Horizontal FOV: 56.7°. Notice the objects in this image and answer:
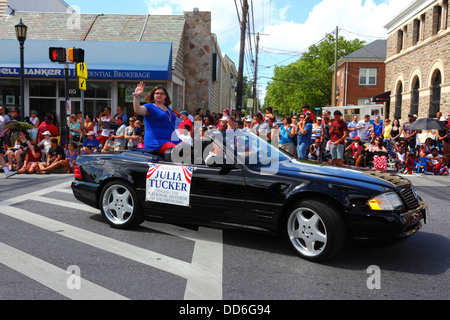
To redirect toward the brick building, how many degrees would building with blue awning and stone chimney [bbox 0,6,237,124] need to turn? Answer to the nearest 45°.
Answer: approximately 135° to its left

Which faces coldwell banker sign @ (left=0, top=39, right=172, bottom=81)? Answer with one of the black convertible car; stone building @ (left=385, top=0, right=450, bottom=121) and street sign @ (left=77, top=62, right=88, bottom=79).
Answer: the stone building

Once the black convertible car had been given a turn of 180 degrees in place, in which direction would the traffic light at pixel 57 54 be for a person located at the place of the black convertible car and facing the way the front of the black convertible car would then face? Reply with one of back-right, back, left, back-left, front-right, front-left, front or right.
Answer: front

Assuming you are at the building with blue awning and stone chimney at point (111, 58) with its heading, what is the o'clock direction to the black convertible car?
The black convertible car is roughly at 12 o'clock from the building with blue awning and stone chimney.

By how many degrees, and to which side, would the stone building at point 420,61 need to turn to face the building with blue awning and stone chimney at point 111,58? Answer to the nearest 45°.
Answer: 0° — it already faces it

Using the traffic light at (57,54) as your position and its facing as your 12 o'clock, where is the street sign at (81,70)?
The street sign is roughly at 10 o'clock from the traffic light.

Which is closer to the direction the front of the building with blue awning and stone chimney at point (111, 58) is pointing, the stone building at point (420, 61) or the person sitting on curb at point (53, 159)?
the person sitting on curb

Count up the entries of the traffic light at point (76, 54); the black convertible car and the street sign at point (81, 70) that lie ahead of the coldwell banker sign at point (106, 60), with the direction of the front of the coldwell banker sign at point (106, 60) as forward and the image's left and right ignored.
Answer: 3

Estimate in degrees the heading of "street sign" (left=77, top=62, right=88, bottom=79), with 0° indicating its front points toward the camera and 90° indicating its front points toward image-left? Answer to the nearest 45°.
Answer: approximately 0°

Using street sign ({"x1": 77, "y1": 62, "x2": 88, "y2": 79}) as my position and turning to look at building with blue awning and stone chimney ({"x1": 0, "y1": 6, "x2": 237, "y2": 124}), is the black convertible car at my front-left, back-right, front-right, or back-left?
back-right
